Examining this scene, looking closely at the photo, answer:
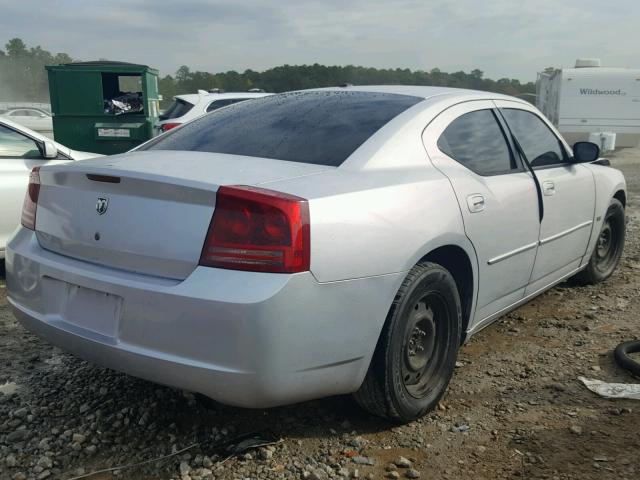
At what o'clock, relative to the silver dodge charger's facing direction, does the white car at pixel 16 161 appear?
The white car is roughly at 9 o'clock from the silver dodge charger.

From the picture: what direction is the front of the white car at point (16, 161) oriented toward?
to the viewer's right

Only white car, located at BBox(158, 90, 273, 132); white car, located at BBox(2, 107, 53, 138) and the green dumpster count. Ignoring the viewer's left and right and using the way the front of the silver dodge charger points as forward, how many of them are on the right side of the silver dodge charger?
0

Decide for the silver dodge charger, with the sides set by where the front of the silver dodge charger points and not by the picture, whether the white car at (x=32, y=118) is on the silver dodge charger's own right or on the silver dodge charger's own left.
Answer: on the silver dodge charger's own left

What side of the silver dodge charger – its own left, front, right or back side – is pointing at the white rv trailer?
front

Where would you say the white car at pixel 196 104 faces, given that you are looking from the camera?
facing away from the viewer and to the right of the viewer

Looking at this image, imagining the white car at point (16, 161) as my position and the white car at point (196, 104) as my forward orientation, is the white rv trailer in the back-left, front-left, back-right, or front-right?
front-right

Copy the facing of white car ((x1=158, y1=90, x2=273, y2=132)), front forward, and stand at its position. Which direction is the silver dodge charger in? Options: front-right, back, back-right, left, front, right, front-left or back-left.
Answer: back-right

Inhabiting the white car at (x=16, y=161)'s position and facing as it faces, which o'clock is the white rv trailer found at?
The white rv trailer is roughly at 11 o'clock from the white car.

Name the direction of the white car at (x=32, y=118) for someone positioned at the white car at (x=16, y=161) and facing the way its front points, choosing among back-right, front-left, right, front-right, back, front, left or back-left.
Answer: left

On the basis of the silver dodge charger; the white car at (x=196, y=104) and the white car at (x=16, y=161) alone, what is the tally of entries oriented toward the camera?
0

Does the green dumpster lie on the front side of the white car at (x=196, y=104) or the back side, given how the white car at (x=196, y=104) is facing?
on the back side

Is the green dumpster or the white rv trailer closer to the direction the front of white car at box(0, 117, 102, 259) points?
the white rv trailer

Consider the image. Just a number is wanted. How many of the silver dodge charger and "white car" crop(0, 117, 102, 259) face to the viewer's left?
0

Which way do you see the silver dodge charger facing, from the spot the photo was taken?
facing away from the viewer and to the right of the viewer
